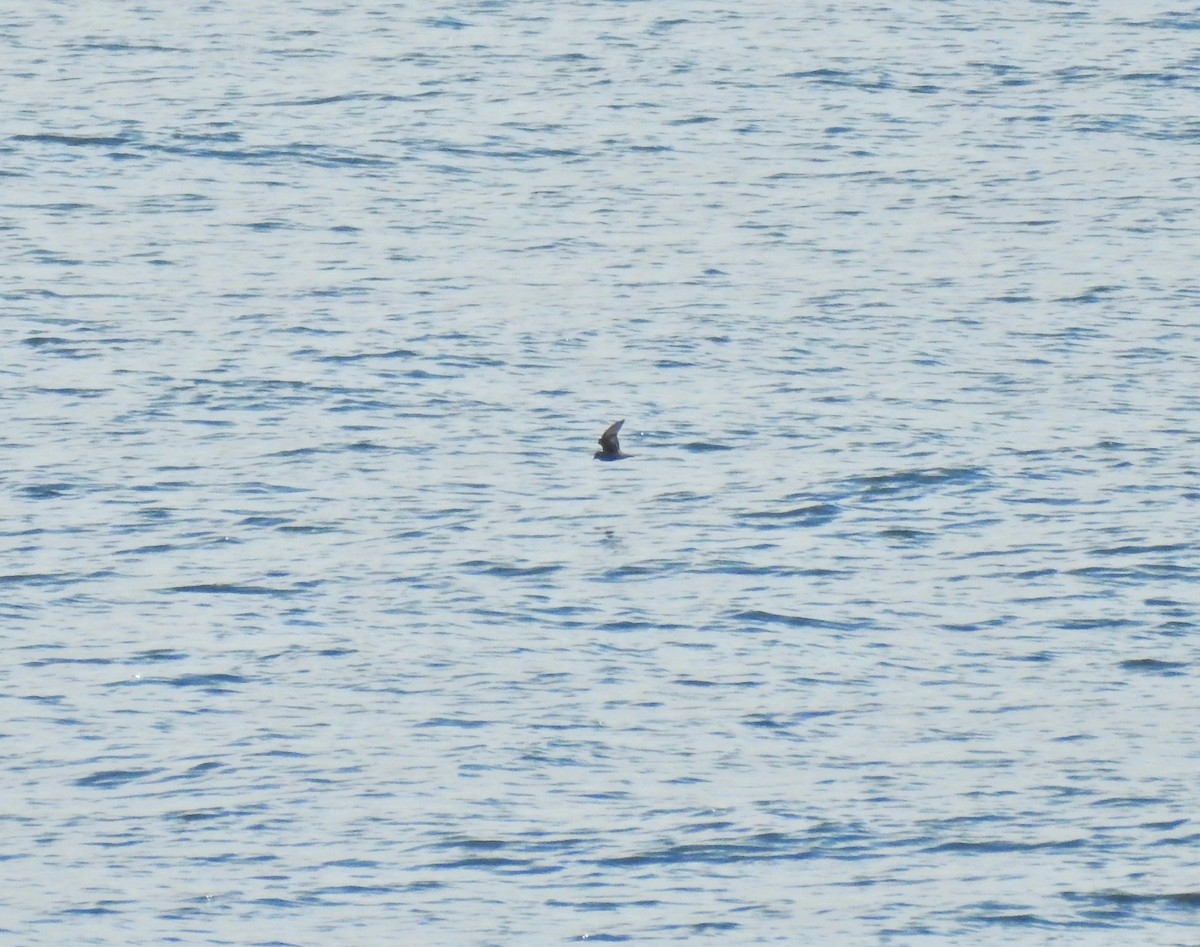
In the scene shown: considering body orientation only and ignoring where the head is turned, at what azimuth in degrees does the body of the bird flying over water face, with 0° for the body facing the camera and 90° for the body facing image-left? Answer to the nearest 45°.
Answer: approximately 90°
